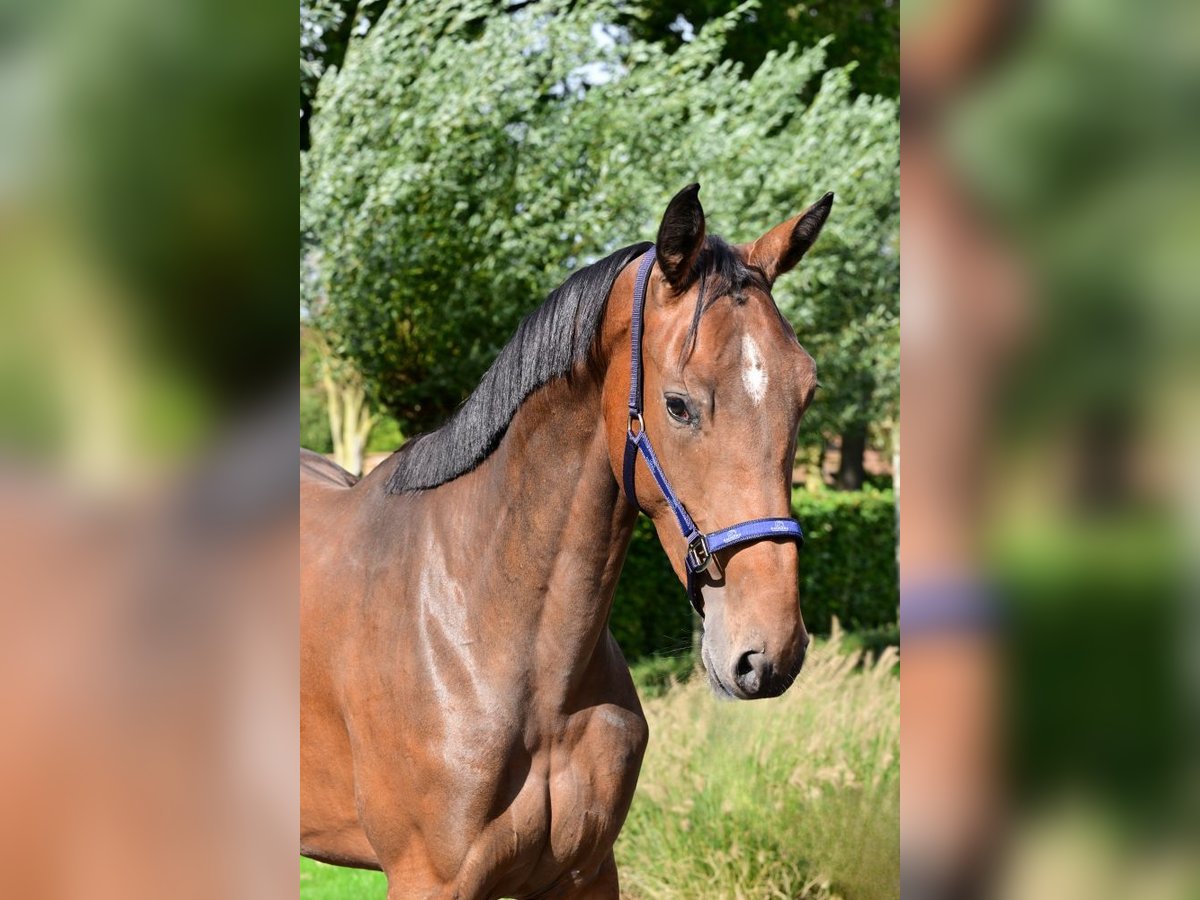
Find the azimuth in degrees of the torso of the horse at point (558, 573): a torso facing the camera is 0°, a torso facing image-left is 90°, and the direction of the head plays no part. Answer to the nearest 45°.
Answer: approximately 315°

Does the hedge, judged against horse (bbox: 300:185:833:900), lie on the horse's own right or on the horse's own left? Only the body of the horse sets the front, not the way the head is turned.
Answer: on the horse's own left
